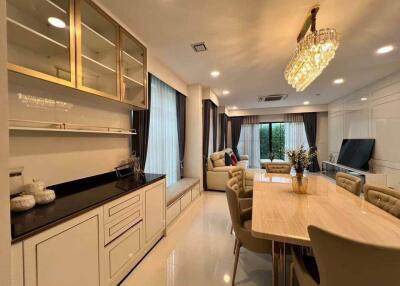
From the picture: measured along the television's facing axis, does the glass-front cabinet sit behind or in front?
in front

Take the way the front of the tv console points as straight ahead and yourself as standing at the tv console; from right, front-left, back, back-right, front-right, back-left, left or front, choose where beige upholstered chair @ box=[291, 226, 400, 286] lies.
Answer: front-left

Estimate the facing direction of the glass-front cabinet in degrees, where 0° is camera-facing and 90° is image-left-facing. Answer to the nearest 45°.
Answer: approximately 315°

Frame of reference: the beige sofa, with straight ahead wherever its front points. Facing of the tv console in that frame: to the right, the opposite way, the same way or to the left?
the opposite way

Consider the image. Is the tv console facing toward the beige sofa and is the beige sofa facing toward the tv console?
yes

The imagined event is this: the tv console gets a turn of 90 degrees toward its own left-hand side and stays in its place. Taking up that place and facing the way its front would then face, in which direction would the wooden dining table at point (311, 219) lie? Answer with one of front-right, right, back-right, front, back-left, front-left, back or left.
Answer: front-right

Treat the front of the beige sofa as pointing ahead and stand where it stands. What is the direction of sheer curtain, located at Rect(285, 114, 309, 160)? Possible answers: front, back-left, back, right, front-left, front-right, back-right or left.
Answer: front-left

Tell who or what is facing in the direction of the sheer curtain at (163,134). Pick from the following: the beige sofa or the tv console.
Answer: the tv console

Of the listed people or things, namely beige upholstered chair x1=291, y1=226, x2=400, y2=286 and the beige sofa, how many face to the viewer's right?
1

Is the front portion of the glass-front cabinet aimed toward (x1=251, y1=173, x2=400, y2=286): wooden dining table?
yes

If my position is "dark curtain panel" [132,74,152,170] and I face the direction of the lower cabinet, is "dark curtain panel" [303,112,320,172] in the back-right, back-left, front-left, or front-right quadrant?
back-left

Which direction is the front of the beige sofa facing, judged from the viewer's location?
facing to the right of the viewer

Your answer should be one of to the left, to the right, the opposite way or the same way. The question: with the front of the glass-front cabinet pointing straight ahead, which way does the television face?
the opposite way

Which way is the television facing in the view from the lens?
facing the viewer and to the left of the viewer

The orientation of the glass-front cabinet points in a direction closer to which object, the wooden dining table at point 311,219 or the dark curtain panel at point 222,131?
the wooden dining table

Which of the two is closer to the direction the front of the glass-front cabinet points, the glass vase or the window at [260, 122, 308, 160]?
the glass vase
